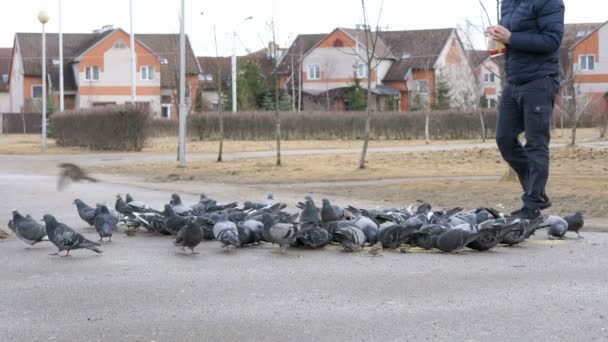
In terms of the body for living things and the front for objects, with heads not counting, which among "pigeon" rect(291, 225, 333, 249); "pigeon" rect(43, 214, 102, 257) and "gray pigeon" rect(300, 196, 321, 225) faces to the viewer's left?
"pigeon" rect(43, 214, 102, 257)

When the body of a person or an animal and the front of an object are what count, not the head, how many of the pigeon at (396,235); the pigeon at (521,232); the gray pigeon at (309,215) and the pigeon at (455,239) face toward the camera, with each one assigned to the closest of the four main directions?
1

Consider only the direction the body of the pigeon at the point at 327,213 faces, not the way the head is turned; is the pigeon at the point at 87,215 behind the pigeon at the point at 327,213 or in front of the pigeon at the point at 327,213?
in front

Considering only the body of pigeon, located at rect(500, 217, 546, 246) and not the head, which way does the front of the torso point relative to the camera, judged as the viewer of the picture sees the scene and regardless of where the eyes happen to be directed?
to the viewer's left

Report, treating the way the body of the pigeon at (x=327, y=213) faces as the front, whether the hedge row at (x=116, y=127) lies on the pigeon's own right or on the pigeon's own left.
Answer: on the pigeon's own right

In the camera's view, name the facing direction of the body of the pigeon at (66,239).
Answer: to the viewer's left

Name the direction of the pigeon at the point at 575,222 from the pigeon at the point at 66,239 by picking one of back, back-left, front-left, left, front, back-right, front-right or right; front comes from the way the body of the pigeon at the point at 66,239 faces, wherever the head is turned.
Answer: back

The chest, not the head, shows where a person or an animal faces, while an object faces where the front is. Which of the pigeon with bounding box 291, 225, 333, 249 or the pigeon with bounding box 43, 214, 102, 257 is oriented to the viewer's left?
the pigeon with bounding box 43, 214, 102, 257

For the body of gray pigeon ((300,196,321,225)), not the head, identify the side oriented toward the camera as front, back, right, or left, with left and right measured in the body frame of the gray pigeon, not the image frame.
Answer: front

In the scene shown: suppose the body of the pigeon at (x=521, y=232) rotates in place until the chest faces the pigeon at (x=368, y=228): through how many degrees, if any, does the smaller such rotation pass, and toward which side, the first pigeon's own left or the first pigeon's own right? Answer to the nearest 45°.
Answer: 0° — it already faces it

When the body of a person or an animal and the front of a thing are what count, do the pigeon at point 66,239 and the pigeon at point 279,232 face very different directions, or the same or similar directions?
same or similar directions

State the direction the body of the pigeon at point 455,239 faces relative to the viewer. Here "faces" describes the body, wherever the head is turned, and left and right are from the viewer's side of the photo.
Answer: facing to the left of the viewer
